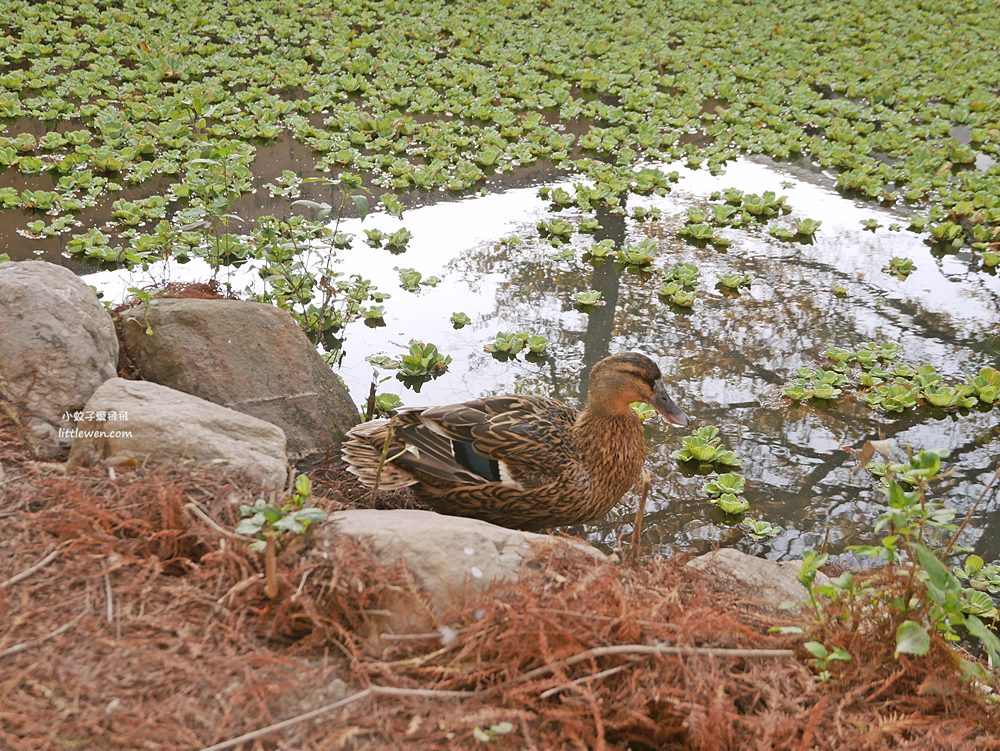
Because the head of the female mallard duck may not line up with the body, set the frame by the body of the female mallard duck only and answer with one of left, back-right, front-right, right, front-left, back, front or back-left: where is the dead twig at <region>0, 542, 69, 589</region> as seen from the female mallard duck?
back-right

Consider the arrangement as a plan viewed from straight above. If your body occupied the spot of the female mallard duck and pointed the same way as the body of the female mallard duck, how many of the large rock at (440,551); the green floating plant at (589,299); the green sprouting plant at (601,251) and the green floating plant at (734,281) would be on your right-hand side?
1

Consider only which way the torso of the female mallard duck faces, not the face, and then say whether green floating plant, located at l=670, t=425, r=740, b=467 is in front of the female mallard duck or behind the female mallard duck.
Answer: in front

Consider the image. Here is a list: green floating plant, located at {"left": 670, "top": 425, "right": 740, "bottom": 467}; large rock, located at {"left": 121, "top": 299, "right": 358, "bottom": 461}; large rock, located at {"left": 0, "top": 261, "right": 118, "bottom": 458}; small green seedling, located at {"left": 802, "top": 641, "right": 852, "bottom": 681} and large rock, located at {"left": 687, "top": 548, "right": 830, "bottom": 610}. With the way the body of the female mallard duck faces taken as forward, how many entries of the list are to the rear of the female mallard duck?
2

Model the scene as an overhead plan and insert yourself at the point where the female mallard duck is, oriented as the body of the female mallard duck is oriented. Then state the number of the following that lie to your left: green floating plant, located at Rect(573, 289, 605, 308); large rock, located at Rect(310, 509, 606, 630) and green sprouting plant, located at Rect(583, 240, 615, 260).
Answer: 2

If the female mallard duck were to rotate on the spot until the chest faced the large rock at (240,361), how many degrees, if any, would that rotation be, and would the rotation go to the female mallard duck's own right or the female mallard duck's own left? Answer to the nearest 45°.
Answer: approximately 180°

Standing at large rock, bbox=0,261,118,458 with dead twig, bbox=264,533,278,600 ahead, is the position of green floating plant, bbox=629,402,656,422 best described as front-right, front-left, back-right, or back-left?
front-left

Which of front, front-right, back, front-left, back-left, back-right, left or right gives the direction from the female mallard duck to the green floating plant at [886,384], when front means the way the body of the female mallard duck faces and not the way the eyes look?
front-left

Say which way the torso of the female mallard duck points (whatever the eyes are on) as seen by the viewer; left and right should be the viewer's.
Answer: facing to the right of the viewer

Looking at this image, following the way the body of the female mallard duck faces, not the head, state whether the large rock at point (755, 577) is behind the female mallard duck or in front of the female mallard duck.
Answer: in front

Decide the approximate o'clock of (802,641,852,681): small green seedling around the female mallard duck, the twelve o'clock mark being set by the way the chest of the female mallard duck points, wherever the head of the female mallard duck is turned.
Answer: The small green seedling is roughly at 2 o'clock from the female mallard duck.

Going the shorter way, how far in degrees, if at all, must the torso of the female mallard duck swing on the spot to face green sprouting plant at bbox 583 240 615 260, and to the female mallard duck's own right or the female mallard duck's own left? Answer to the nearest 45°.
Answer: approximately 90° to the female mallard duck's own left

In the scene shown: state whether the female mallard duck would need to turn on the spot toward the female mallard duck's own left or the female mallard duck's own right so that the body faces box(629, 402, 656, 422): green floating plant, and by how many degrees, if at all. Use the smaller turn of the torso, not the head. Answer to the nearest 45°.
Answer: approximately 45° to the female mallard duck's own left

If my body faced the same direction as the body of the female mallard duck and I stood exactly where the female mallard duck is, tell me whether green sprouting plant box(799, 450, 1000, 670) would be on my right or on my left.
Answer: on my right

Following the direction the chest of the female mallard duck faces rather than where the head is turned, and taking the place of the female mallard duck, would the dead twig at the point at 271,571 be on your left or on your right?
on your right

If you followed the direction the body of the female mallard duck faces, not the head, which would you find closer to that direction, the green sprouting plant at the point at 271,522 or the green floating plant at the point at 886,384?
the green floating plant
